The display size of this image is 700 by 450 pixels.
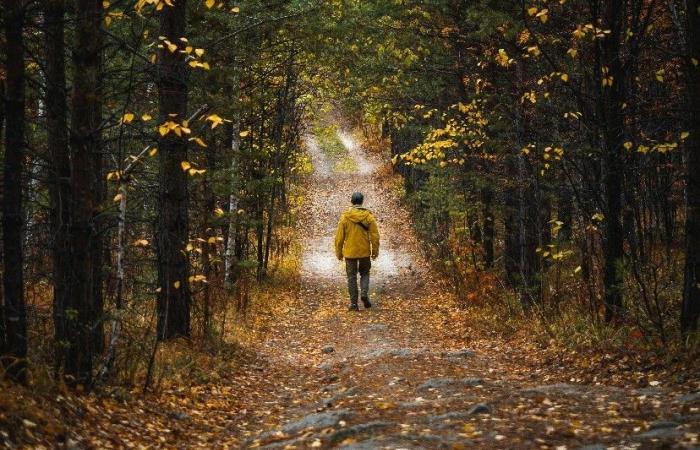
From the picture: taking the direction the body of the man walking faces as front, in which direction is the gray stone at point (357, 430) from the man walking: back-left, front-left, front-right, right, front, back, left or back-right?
back

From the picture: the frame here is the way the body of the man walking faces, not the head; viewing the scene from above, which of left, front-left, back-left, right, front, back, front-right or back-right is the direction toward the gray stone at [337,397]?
back

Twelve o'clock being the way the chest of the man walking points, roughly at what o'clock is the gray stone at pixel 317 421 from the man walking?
The gray stone is roughly at 6 o'clock from the man walking.

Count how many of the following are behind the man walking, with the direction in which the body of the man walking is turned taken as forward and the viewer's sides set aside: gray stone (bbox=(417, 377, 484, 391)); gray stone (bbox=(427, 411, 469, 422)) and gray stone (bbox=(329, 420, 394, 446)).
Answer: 3

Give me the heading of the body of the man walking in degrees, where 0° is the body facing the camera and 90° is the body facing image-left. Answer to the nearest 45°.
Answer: approximately 180°

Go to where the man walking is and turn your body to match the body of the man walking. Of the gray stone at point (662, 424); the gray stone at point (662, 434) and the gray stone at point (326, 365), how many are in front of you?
0

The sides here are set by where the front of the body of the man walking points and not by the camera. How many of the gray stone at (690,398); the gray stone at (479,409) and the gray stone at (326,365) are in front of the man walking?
0

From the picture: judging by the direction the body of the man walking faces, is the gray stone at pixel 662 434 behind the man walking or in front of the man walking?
behind

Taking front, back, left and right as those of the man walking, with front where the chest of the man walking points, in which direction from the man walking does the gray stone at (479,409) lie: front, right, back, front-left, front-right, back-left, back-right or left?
back

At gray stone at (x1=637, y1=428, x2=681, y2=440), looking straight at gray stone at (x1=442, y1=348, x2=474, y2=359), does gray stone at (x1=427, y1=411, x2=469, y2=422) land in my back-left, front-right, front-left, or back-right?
front-left

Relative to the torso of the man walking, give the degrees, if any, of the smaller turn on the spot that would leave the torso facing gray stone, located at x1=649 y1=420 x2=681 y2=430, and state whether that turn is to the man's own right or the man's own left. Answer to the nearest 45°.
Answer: approximately 180°

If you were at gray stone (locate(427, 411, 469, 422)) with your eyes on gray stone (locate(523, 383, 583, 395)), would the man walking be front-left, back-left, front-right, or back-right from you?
front-left

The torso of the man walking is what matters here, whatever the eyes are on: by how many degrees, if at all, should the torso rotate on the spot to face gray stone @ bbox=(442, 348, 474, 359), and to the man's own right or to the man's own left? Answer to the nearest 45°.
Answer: approximately 180°

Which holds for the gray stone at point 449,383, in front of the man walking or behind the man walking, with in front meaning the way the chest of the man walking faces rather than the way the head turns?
behind
